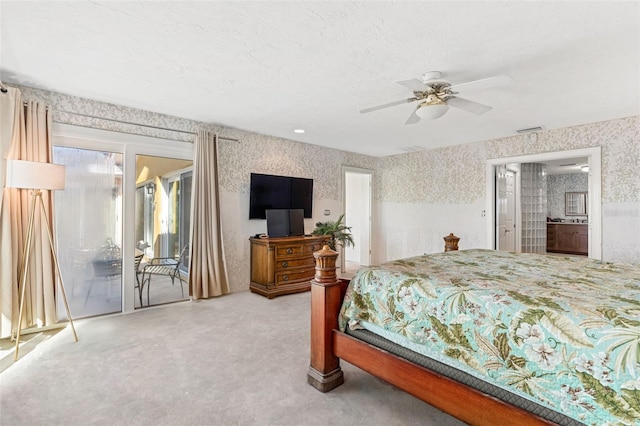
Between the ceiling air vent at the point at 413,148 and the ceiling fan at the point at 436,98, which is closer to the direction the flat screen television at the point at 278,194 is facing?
the ceiling fan

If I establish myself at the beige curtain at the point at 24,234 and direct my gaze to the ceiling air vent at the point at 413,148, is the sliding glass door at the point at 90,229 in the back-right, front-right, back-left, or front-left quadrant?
front-left

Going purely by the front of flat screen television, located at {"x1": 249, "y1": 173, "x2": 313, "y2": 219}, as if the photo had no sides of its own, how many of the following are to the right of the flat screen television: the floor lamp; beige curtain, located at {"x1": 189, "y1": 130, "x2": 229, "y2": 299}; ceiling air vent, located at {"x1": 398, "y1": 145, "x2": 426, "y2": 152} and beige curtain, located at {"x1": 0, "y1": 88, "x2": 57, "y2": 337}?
3

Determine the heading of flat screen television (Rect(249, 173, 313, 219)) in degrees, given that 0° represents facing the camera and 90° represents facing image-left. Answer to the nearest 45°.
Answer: approximately 315°

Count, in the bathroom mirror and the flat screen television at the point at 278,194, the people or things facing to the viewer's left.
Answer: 0

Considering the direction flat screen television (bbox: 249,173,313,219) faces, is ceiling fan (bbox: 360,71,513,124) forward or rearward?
forward

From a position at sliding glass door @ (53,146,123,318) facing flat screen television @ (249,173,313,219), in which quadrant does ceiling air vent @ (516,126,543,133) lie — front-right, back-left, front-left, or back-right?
front-right

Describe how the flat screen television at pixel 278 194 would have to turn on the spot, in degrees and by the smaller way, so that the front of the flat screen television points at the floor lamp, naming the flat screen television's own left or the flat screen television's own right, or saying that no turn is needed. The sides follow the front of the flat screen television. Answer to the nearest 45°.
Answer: approximately 90° to the flat screen television's own right

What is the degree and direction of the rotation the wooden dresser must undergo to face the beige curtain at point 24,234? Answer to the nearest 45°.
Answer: approximately 90° to its right

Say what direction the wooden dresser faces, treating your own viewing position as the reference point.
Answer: facing the viewer and to the right of the viewer

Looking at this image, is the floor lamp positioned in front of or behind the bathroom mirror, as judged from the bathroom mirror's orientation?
in front

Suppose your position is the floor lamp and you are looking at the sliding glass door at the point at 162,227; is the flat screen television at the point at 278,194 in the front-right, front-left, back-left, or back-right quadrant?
front-right

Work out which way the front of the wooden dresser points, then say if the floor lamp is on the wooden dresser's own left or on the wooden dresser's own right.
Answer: on the wooden dresser's own right

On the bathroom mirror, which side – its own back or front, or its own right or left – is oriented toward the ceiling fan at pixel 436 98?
front

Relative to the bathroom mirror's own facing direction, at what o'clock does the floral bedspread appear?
The floral bedspread is roughly at 12 o'clock from the bathroom mirror.
